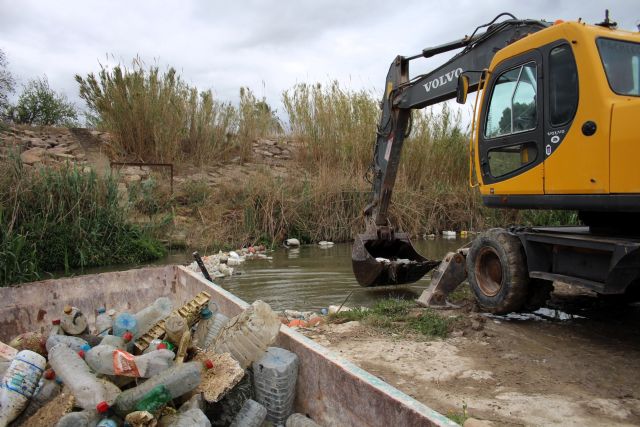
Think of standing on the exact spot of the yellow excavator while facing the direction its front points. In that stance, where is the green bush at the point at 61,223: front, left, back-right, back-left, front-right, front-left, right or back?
front-left

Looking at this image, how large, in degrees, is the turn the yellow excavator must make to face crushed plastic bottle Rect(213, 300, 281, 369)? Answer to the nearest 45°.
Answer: approximately 90° to its left

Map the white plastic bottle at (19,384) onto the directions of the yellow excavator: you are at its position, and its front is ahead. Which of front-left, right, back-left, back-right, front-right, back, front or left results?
left

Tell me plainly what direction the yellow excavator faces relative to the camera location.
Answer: facing away from the viewer and to the left of the viewer

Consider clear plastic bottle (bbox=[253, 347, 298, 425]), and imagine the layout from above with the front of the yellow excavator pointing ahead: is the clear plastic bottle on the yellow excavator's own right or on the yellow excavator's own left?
on the yellow excavator's own left

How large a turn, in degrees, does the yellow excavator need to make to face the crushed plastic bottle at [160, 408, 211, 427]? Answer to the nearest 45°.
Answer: approximately 90° to its left

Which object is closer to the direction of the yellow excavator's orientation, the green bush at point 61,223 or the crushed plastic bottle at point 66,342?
the green bush

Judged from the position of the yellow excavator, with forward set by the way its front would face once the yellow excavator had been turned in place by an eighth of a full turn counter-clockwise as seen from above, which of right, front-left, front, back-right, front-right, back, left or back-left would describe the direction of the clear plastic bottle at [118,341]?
front-left

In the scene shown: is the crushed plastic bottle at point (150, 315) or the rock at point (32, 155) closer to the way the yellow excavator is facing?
the rock

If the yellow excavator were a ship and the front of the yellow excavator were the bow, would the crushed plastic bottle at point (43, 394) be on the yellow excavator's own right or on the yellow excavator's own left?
on the yellow excavator's own left

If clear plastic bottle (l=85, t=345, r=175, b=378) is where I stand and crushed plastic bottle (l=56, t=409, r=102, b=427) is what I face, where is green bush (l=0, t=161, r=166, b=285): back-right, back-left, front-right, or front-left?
back-right

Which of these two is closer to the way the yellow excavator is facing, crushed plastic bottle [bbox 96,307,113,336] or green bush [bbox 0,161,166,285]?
the green bush

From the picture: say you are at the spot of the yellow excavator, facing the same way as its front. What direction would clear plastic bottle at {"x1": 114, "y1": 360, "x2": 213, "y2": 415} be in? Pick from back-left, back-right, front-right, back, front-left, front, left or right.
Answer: left

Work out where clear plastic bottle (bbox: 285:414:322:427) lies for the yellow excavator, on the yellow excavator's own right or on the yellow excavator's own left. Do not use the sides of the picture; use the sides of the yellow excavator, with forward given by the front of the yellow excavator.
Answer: on the yellow excavator's own left
